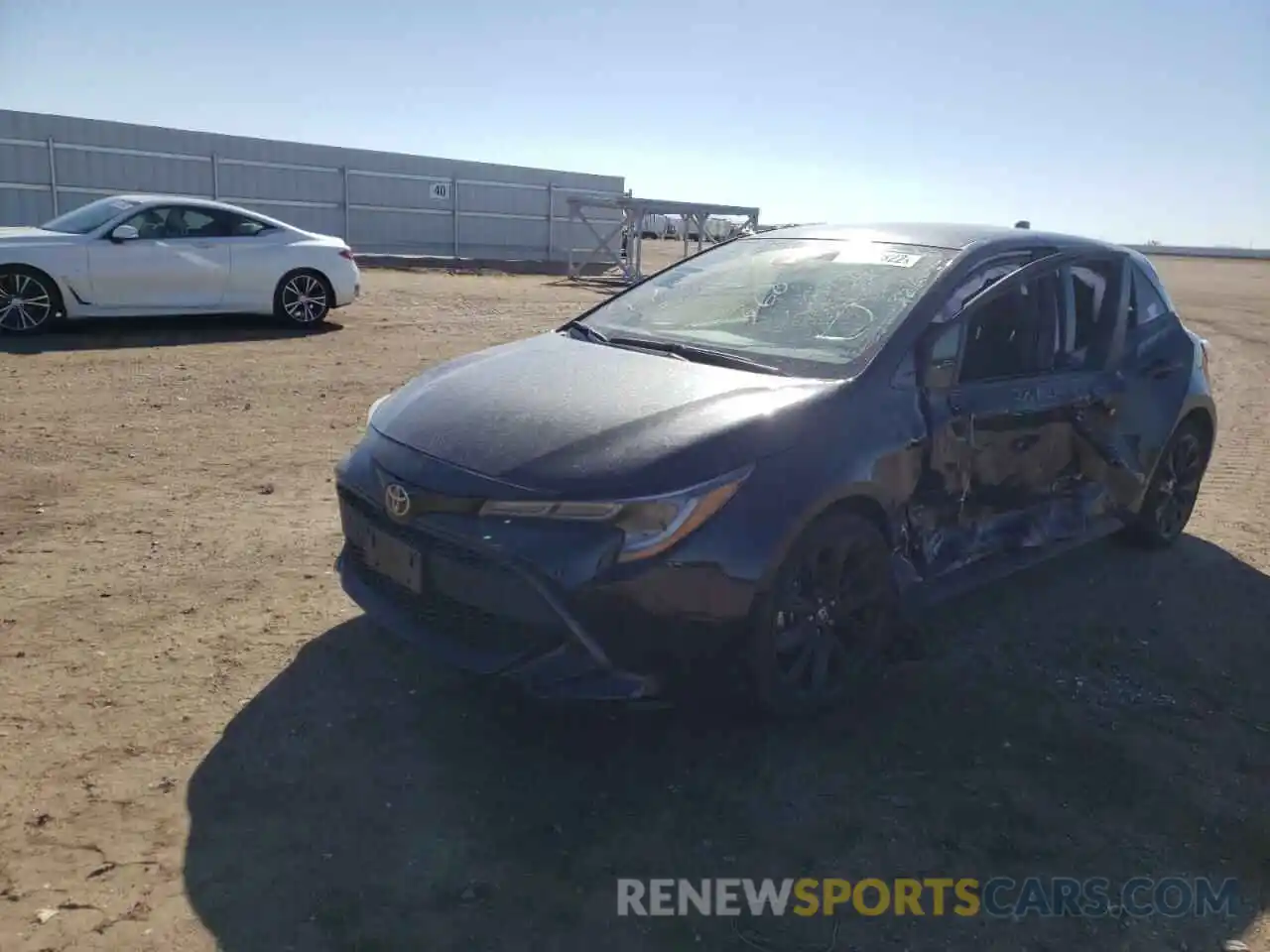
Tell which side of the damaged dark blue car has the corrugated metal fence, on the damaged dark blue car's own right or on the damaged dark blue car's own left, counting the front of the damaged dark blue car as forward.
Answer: on the damaged dark blue car's own right

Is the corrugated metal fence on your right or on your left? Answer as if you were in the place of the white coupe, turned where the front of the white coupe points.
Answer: on your right

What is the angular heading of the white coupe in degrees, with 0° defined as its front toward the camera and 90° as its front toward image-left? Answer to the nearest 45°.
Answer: approximately 90°

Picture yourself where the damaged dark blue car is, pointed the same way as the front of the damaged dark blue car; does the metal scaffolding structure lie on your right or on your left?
on your right

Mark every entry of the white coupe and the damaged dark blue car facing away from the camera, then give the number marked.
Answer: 0

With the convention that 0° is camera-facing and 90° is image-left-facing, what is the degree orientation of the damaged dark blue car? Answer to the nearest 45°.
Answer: approximately 45°

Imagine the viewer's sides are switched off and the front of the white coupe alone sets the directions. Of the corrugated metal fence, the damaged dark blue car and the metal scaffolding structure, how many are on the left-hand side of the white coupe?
1

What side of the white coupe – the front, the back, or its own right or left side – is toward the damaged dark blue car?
left

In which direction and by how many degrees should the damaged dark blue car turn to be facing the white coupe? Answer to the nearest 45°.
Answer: approximately 90° to its right
